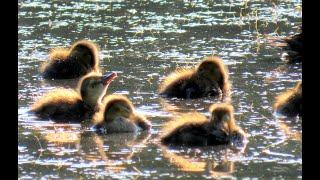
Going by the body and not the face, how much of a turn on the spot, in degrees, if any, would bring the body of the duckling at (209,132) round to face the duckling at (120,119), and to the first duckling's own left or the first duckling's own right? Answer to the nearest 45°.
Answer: approximately 135° to the first duckling's own left

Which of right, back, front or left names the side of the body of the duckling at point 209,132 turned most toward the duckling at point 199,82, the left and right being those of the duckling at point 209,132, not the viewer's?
left

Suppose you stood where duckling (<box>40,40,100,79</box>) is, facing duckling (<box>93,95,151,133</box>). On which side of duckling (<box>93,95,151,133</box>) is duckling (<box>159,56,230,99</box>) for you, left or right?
left

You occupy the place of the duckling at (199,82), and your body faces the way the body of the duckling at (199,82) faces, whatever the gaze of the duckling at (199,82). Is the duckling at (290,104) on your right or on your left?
on your right

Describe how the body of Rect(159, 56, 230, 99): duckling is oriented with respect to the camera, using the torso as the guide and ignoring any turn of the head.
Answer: to the viewer's right

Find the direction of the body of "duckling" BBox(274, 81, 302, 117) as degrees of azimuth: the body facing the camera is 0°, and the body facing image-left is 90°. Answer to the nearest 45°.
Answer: approximately 270°

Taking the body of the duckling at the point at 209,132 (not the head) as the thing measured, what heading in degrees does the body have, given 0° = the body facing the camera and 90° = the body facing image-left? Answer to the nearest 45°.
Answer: approximately 270°

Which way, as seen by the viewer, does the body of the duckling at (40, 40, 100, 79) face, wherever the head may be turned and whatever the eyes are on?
to the viewer's right
